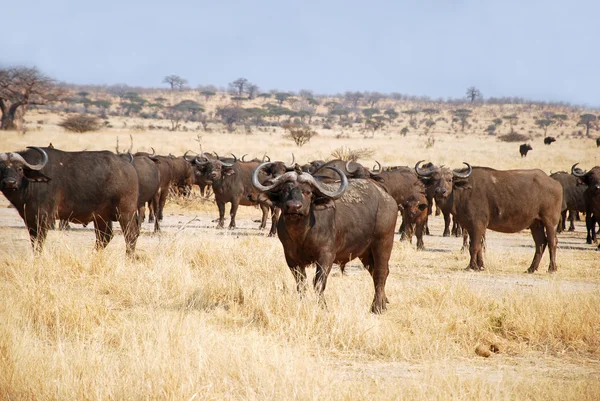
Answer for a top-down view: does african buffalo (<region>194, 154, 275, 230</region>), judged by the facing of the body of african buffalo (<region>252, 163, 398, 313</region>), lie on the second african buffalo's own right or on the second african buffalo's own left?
on the second african buffalo's own right

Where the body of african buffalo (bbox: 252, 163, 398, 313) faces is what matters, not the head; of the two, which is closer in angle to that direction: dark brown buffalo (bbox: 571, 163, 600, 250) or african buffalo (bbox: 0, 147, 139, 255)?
the african buffalo

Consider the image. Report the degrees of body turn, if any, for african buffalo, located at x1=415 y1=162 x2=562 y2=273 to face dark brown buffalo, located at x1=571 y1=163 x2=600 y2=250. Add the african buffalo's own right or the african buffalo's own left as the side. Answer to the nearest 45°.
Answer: approximately 135° to the african buffalo's own right

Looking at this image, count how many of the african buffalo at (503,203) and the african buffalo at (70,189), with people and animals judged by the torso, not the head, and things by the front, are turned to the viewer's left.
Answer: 2

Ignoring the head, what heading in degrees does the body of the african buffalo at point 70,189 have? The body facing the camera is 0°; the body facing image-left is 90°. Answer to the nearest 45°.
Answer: approximately 90°

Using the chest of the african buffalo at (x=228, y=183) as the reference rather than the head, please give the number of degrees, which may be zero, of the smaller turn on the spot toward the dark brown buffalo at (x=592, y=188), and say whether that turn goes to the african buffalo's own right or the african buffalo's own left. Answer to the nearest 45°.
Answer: approximately 135° to the african buffalo's own left

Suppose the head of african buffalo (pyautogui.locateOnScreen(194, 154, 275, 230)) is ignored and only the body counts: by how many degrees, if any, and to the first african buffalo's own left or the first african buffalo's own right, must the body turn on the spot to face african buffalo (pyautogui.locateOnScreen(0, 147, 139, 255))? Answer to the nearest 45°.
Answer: approximately 45° to the first african buffalo's own left

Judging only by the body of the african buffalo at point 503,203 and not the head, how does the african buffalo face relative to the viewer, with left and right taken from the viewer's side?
facing to the left of the viewer

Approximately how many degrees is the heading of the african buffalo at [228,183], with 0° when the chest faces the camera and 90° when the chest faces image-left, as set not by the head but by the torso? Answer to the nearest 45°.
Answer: approximately 45°

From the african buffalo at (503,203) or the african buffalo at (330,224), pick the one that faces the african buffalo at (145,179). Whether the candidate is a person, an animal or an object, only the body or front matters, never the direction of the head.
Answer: the african buffalo at (503,203)

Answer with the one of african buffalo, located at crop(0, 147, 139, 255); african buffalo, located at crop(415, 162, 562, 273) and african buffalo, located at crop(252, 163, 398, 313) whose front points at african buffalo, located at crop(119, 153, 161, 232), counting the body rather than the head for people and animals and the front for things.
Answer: african buffalo, located at crop(415, 162, 562, 273)
